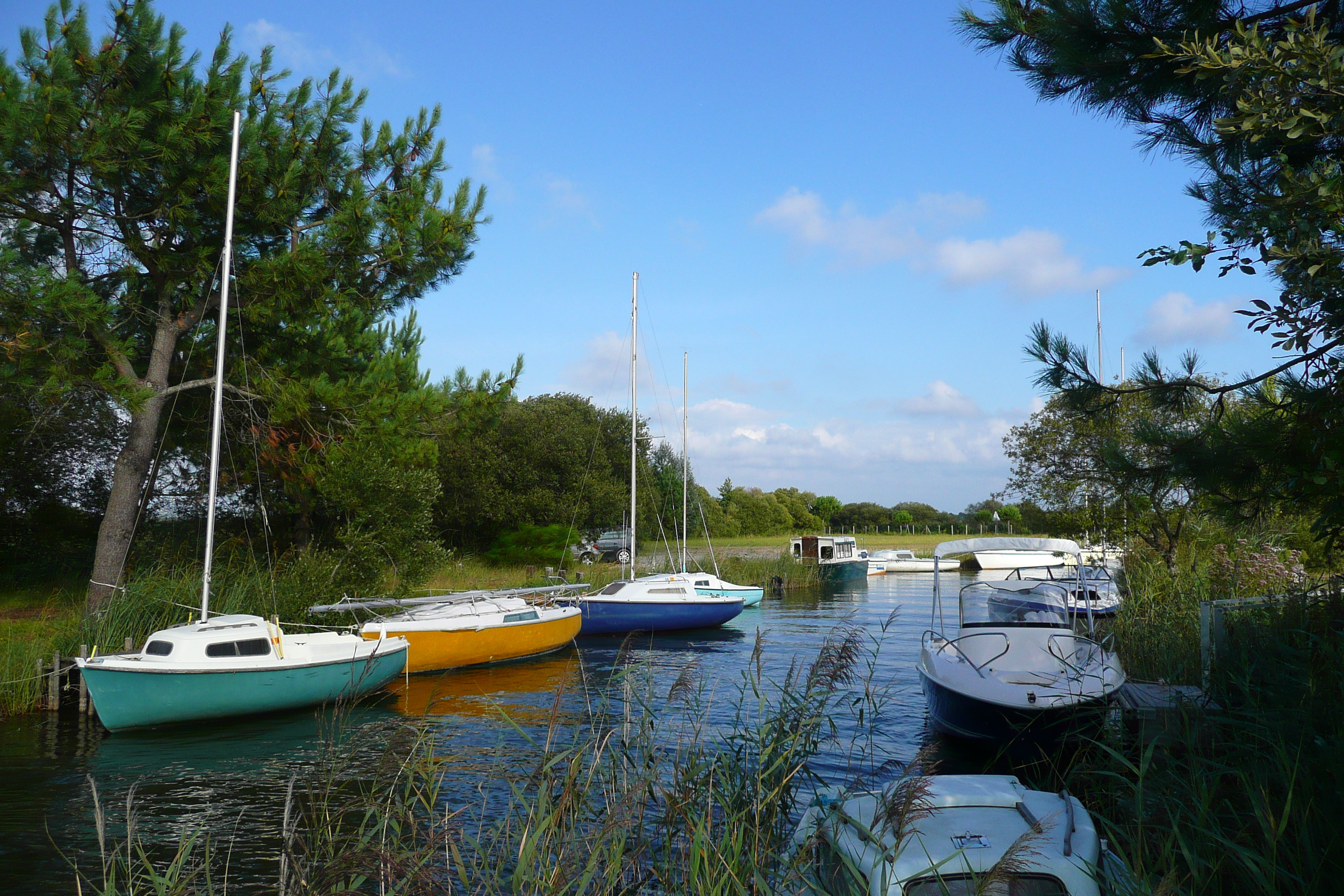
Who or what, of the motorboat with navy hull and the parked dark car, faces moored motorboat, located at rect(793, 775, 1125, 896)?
the motorboat with navy hull

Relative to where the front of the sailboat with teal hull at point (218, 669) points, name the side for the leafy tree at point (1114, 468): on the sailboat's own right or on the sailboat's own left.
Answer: on the sailboat's own left

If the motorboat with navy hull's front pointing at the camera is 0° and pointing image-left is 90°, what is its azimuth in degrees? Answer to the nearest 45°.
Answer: approximately 0°
